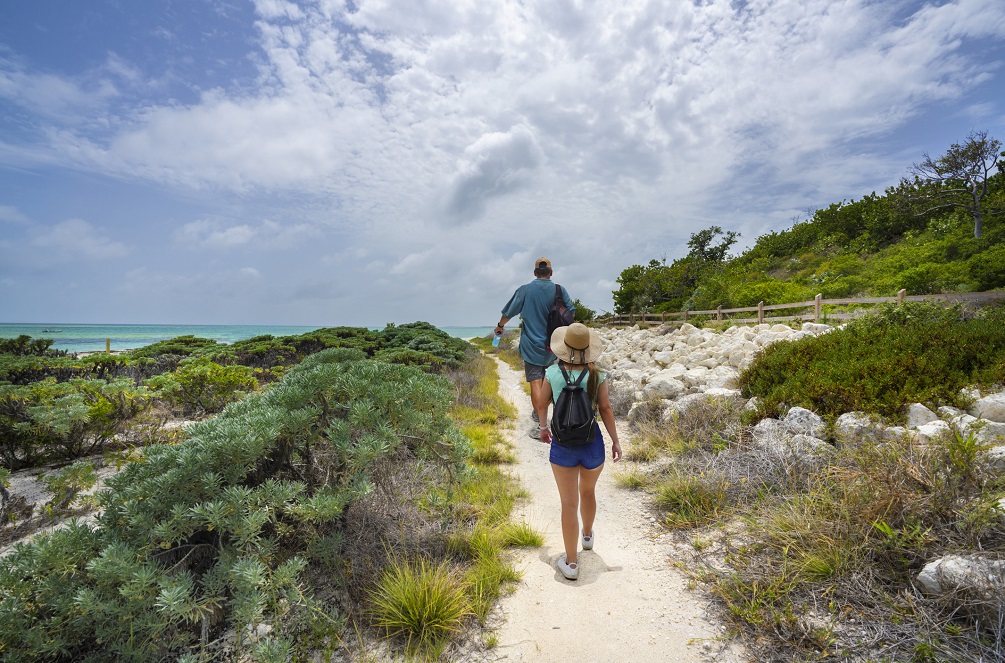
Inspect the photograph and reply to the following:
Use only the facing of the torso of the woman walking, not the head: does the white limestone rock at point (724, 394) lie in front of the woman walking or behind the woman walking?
in front

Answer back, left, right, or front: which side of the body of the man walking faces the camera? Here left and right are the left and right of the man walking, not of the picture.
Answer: back

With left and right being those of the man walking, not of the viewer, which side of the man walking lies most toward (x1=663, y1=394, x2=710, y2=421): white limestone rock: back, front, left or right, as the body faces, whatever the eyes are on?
right

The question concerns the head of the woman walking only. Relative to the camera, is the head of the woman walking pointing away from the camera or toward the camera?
away from the camera

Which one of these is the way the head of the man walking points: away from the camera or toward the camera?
away from the camera

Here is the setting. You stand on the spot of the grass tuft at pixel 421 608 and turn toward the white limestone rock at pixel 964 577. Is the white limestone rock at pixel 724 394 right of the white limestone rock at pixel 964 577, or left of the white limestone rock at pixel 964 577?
left

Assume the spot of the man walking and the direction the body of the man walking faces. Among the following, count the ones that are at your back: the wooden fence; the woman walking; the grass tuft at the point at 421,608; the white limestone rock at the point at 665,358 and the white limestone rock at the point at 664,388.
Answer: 2

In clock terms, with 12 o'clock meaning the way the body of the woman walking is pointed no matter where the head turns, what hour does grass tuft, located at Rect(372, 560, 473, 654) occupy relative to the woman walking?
The grass tuft is roughly at 8 o'clock from the woman walking.

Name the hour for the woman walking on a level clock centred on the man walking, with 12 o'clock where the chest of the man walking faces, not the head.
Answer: The woman walking is roughly at 6 o'clock from the man walking.

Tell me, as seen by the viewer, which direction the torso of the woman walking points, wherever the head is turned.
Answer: away from the camera

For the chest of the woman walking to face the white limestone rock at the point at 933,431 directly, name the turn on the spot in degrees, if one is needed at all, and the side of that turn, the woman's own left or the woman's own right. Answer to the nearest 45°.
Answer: approximately 90° to the woman's own right

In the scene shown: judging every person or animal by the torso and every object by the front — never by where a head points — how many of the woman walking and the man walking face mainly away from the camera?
2

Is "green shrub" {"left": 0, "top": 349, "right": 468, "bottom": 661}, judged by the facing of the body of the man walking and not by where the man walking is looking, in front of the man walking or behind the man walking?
behind

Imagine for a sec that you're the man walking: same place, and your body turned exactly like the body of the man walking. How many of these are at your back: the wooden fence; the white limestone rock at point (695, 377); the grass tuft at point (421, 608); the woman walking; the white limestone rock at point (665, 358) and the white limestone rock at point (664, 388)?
2

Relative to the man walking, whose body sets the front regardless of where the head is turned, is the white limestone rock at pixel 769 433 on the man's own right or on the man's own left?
on the man's own right

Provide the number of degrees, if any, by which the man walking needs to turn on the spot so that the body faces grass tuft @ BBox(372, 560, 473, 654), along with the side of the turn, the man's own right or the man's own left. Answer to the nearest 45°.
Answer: approximately 180°

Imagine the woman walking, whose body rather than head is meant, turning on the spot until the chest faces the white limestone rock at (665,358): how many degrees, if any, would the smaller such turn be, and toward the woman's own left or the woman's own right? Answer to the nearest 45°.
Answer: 0° — they already face it
